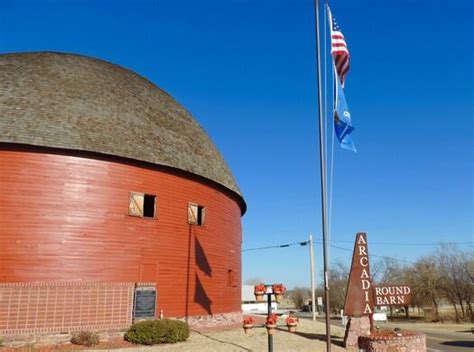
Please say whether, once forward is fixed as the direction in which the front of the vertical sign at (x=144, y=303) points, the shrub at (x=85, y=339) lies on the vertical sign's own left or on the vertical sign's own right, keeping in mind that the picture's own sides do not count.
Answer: on the vertical sign's own right

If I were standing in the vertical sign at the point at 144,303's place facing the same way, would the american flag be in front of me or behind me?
in front

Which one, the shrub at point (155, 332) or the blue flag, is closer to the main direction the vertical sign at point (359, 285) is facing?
the blue flag

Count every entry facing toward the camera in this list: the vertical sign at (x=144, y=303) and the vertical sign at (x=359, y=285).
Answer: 2

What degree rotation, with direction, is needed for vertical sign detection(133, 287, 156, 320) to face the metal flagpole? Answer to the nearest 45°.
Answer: approximately 45° to its left

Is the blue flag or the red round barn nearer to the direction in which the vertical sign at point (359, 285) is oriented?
the blue flag

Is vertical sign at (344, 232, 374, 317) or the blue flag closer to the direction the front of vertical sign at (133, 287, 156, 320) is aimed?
the blue flag

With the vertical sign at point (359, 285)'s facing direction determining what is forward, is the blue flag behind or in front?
in front

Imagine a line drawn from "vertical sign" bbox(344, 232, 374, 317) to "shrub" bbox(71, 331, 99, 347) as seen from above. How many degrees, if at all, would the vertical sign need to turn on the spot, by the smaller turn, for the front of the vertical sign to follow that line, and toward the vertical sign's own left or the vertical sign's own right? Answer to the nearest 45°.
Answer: approximately 90° to the vertical sign's own right

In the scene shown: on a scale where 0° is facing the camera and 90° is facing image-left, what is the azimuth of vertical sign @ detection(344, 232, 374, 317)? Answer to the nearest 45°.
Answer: approximately 0°
